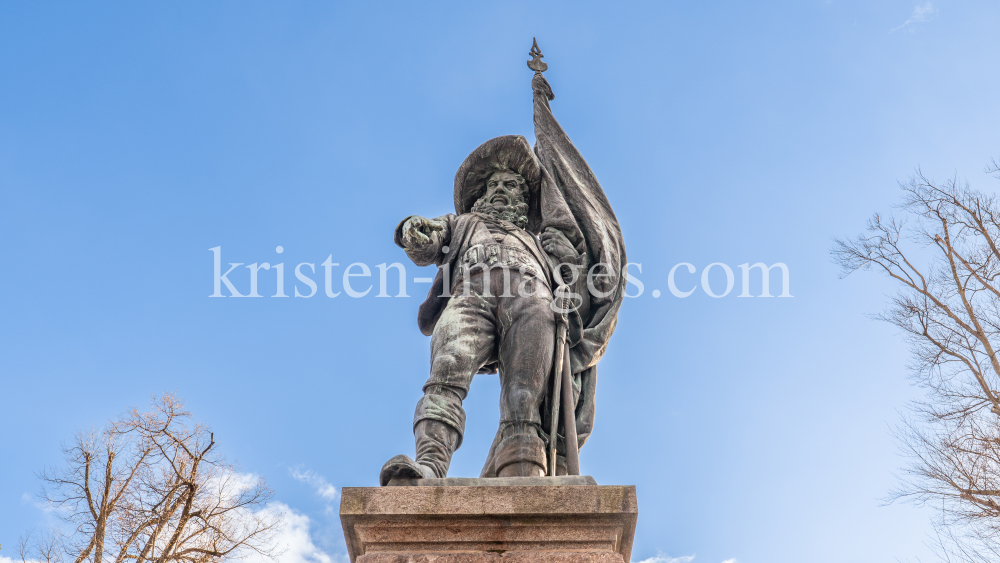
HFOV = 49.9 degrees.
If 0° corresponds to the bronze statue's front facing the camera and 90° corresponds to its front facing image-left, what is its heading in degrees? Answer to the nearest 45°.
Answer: approximately 0°
